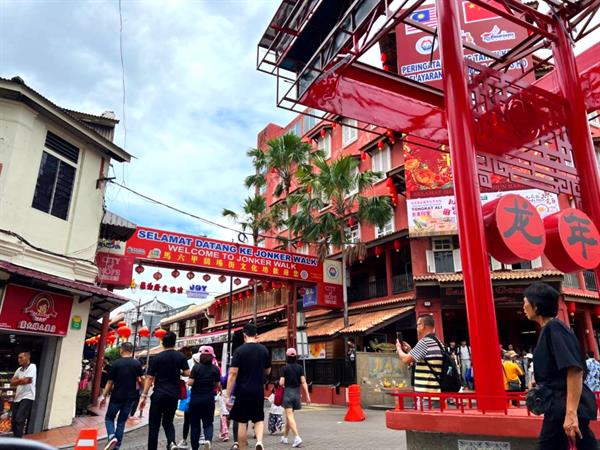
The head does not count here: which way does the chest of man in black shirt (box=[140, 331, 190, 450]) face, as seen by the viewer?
away from the camera

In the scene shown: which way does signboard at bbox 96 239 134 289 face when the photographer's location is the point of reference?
facing the viewer

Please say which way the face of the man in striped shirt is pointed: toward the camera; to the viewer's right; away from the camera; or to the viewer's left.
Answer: to the viewer's left

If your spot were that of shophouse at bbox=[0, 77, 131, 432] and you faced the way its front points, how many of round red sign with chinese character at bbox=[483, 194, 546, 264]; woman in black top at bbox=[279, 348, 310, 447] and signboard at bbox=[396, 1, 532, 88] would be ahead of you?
3

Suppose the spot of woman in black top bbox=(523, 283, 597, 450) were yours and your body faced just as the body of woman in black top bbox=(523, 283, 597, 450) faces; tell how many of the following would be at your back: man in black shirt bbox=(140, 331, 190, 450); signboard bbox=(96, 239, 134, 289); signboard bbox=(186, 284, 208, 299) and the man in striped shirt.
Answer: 0

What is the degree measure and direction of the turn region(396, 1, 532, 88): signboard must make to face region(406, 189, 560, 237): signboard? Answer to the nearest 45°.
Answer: approximately 180°

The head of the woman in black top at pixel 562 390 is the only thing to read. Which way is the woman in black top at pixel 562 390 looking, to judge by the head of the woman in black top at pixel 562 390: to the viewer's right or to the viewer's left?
to the viewer's left

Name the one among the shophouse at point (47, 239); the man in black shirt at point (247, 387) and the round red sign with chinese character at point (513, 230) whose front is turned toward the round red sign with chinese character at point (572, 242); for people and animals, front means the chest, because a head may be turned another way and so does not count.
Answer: the shophouse

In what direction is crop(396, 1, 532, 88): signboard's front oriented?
toward the camera

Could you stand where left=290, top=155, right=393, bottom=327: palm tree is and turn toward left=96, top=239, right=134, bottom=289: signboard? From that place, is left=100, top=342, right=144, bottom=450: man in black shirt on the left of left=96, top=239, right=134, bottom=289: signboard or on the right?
left

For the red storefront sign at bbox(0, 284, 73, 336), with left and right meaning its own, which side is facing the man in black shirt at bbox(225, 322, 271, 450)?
front

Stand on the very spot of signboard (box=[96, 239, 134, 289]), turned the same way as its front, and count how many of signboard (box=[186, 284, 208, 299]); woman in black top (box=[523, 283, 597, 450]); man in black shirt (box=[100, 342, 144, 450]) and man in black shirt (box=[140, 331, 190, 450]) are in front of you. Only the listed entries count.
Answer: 3

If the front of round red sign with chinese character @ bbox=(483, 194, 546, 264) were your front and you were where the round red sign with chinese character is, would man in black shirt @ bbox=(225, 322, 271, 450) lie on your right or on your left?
on your right

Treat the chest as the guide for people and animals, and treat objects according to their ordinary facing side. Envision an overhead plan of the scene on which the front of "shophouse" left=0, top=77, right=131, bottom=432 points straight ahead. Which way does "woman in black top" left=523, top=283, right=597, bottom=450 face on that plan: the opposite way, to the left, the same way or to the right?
the opposite way

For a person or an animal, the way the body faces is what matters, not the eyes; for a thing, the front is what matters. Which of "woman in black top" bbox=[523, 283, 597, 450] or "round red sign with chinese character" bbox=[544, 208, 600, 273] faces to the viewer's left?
the woman in black top

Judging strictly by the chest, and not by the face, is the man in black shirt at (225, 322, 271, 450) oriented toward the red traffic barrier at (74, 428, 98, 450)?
no

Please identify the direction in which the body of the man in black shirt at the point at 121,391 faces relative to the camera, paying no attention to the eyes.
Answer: away from the camera

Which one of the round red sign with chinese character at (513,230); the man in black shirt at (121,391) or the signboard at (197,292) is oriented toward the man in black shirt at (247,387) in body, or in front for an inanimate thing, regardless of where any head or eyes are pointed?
the signboard

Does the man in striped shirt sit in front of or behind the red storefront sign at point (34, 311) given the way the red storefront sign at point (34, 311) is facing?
in front
